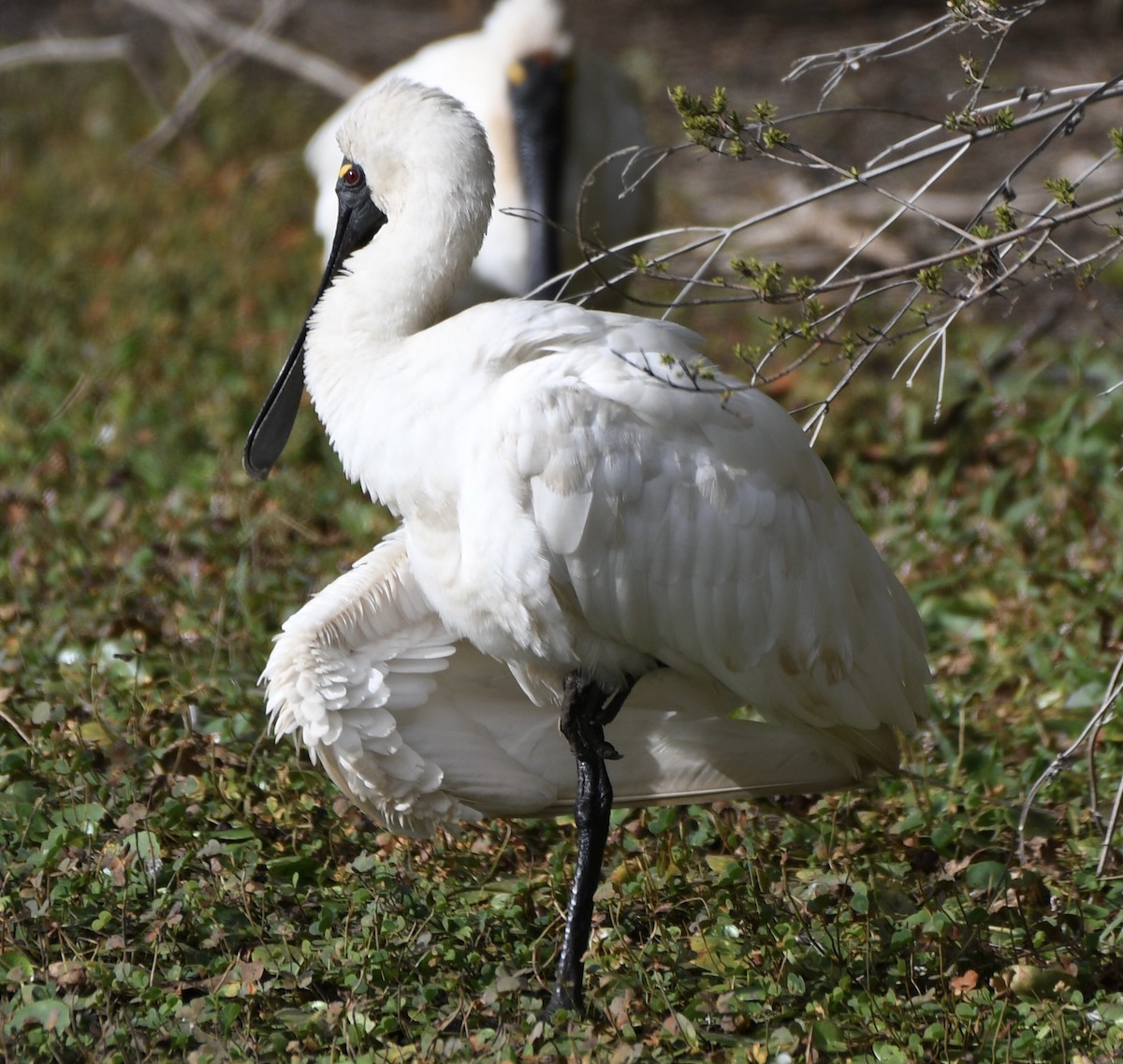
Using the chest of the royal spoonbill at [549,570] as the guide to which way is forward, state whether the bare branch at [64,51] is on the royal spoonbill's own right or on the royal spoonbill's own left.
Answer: on the royal spoonbill's own right

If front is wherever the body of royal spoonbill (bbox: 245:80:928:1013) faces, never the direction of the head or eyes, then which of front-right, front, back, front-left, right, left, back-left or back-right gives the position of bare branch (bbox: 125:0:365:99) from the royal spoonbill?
right

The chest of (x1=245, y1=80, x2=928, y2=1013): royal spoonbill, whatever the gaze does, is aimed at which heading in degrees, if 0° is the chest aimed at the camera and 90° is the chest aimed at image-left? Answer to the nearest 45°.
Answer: approximately 90°

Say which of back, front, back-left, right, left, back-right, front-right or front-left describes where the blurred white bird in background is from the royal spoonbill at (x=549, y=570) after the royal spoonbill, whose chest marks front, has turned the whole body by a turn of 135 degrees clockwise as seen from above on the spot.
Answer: front-left
